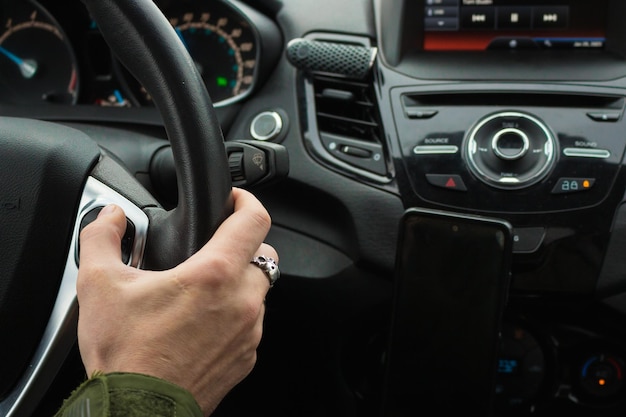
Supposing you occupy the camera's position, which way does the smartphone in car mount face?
facing the viewer
